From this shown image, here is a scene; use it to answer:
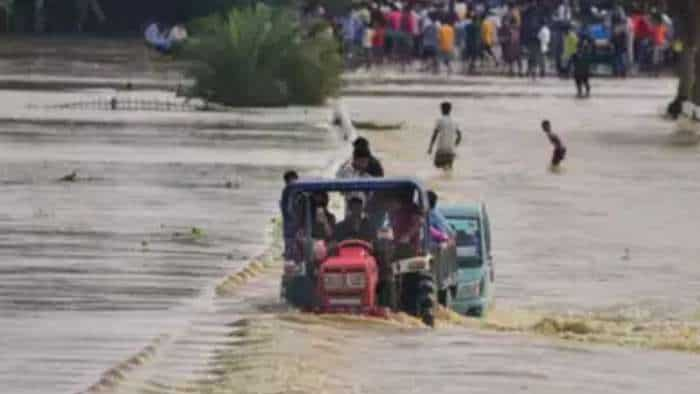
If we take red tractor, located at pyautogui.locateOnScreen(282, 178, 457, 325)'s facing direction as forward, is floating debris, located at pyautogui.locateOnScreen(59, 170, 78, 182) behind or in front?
behind

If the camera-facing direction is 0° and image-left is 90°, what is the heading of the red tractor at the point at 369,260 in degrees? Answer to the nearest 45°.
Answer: approximately 0°

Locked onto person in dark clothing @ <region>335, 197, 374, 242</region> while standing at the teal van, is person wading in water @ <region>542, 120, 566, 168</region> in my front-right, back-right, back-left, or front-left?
back-right

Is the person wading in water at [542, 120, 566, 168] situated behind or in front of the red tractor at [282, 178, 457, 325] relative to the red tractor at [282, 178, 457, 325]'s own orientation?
behind

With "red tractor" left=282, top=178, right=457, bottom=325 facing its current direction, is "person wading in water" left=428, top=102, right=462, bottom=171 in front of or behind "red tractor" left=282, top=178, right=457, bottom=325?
behind
